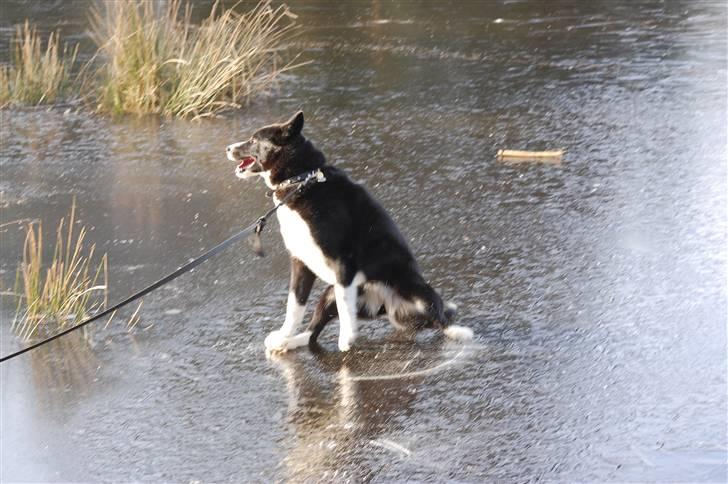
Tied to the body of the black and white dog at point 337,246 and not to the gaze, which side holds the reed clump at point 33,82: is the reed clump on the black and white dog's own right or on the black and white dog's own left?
on the black and white dog's own right

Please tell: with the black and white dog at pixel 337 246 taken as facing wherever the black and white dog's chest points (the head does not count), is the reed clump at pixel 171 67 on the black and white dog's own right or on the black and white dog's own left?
on the black and white dog's own right

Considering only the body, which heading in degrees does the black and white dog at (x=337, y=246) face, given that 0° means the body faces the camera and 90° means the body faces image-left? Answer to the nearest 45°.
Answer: approximately 90°
